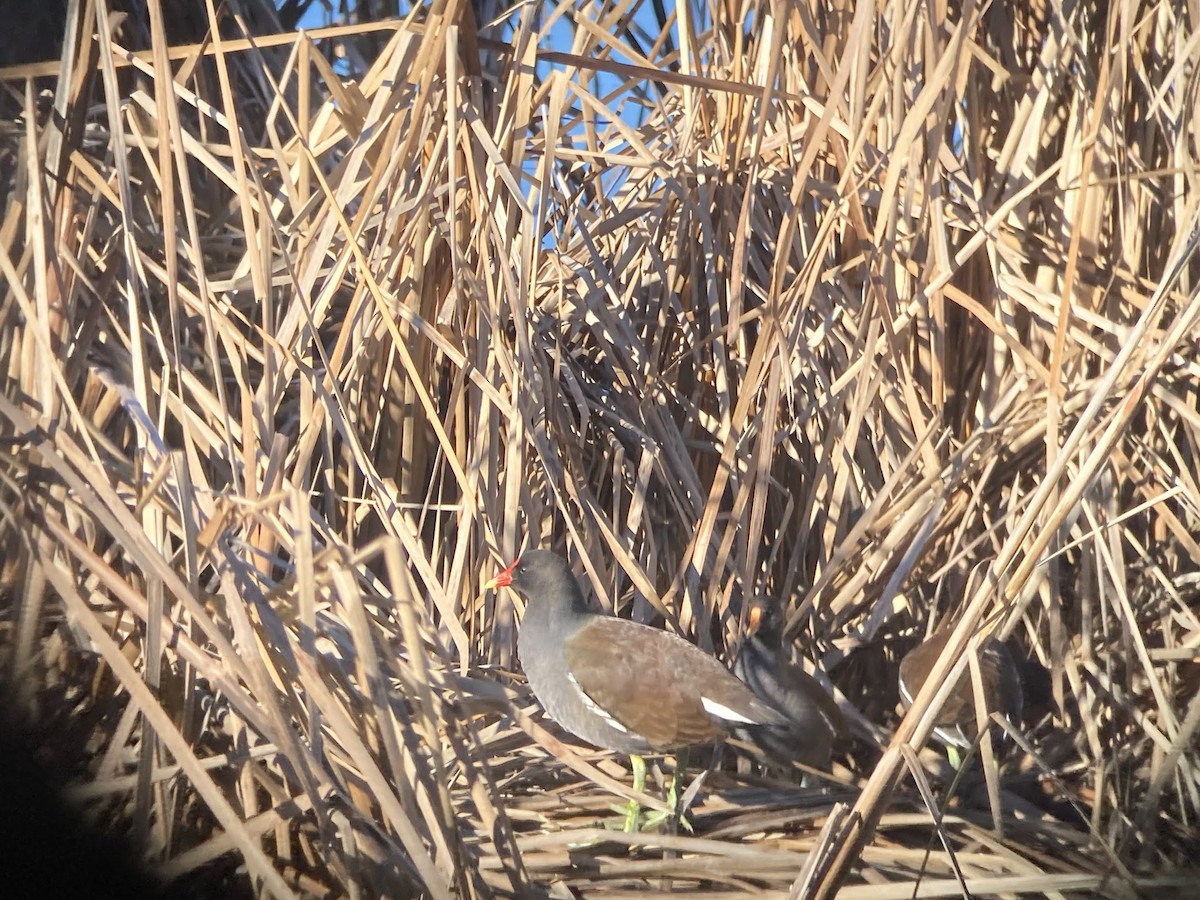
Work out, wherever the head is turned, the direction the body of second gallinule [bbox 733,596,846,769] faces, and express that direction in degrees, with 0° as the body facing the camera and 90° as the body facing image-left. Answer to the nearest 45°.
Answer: approximately 45°

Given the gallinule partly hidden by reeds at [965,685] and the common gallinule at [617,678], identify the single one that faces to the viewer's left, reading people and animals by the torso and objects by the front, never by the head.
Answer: the common gallinule

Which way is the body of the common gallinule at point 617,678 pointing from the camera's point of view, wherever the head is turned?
to the viewer's left

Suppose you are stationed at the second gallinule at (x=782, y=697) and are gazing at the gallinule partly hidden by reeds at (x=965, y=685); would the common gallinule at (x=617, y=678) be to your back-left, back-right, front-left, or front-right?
back-right

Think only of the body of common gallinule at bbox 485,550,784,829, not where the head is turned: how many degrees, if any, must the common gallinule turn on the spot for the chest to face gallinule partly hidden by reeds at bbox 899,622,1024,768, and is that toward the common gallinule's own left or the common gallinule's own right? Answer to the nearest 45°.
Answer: approximately 180°
